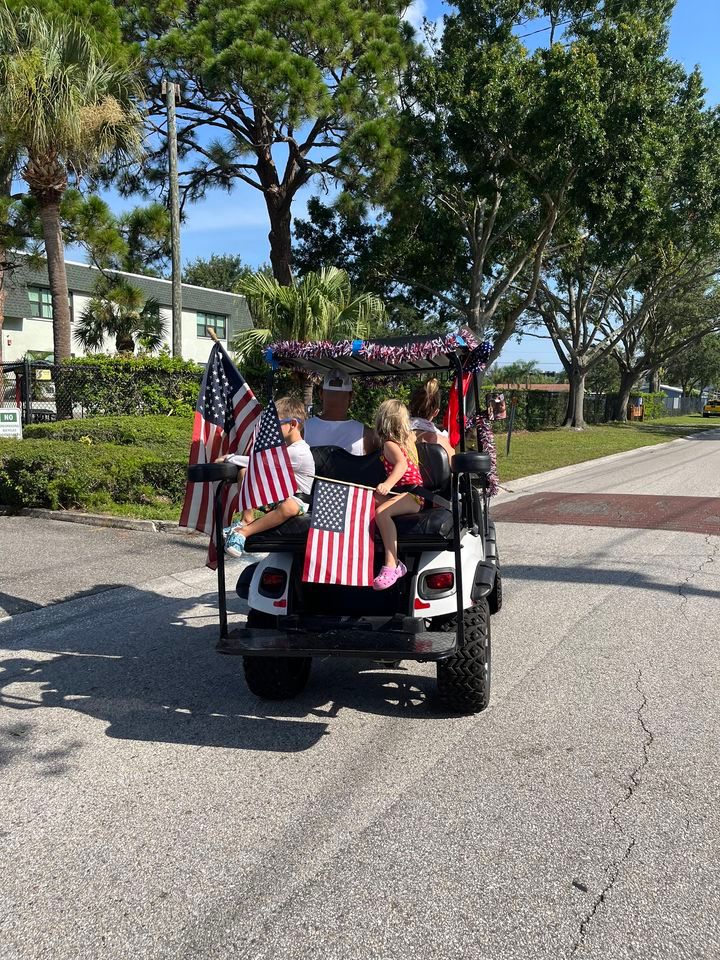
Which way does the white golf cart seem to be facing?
away from the camera

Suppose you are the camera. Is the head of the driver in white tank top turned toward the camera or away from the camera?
away from the camera

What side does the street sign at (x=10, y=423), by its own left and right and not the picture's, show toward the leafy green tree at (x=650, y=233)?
left

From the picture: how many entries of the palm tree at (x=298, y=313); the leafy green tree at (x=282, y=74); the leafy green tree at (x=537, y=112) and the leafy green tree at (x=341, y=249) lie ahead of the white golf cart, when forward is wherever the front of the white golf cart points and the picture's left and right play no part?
4

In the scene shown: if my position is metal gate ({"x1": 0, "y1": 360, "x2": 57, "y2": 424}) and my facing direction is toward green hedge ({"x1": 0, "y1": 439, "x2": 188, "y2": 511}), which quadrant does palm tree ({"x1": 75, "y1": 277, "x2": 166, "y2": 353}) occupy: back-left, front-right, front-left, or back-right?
back-left

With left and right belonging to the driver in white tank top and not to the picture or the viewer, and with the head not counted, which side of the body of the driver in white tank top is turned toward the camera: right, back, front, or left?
back

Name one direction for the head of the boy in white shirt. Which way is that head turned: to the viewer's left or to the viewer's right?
to the viewer's left

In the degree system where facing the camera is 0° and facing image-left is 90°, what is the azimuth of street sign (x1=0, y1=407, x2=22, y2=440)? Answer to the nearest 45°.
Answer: approximately 0°

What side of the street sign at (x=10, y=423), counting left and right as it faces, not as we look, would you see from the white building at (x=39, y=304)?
back

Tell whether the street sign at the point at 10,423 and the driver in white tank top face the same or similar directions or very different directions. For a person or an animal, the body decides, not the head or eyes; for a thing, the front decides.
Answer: very different directions
